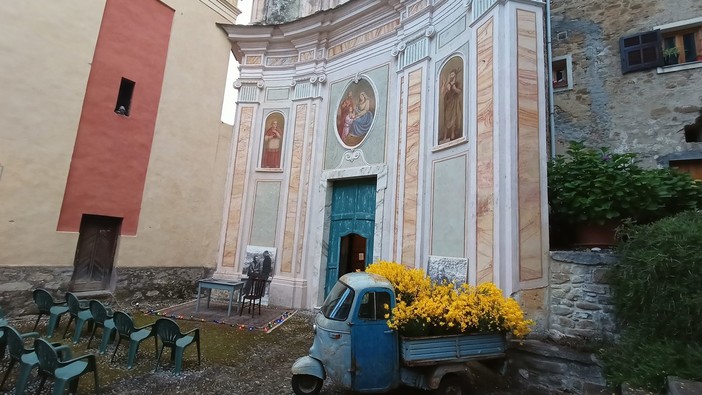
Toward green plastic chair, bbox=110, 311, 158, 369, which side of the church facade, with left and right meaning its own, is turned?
front

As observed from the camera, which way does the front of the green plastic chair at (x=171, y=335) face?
facing away from the viewer and to the right of the viewer

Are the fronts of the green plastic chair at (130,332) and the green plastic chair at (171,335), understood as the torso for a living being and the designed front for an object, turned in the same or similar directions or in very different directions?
same or similar directions

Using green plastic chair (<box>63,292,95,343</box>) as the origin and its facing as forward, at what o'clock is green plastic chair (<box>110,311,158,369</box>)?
green plastic chair (<box>110,311,158,369</box>) is roughly at 4 o'clock from green plastic chair (<box>63,292,95,343</box>).

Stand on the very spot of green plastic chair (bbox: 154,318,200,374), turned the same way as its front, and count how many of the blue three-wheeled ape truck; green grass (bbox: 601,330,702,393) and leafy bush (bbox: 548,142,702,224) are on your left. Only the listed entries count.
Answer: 0

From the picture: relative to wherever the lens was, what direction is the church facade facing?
facing the viewer and to the left of the viewer

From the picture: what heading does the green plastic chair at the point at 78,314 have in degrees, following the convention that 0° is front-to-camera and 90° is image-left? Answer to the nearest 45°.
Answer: approximately 225°

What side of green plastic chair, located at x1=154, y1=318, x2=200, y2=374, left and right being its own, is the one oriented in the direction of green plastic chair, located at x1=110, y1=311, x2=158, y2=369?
left

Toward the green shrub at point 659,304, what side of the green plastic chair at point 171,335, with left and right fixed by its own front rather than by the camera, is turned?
right

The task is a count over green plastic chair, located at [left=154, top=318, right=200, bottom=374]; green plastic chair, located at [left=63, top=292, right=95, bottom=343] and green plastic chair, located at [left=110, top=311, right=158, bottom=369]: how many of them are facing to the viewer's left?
0

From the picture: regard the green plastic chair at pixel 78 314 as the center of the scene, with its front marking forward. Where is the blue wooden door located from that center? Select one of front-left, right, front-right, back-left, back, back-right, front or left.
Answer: front-right

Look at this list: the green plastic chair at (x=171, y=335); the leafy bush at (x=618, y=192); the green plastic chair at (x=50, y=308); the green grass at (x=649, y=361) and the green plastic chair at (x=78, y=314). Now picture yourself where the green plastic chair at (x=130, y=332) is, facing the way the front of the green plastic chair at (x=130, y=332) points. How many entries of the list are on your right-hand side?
3

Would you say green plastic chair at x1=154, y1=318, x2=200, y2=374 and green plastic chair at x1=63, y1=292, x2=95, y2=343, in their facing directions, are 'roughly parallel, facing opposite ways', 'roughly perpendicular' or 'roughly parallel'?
roughly parallel

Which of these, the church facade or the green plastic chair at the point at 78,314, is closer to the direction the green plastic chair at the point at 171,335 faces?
the church facade

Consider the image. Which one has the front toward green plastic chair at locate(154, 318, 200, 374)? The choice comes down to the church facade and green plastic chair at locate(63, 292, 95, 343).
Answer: the church facade
